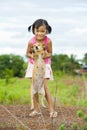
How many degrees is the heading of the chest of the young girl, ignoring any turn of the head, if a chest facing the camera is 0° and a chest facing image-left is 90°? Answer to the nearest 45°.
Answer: approximately 0°

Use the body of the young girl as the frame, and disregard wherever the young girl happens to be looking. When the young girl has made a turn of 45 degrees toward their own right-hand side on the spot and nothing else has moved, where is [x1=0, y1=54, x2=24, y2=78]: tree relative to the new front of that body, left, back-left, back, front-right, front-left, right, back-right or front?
back-right
